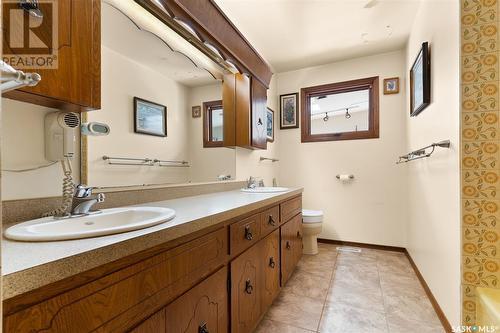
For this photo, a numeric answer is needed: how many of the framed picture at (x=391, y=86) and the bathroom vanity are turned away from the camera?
0

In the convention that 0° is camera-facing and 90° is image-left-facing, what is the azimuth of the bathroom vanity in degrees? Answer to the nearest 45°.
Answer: approximately 315°

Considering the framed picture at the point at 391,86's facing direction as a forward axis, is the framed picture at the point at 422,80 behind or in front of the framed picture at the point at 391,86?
in front
